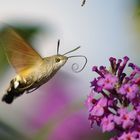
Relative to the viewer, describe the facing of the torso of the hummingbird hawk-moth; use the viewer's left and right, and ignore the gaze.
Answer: facing to the right of the viewer

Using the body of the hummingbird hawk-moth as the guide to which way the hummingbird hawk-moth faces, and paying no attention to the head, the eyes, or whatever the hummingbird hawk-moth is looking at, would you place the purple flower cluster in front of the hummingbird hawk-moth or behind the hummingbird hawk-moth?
in front
